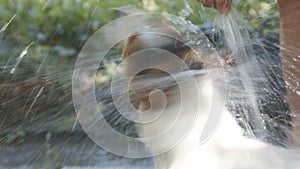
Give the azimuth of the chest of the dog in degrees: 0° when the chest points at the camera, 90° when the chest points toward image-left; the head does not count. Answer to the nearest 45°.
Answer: approximately 45°
